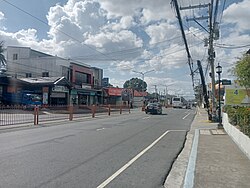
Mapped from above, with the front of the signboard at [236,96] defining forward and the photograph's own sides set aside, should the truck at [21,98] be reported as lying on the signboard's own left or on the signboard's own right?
on the signboard's own right

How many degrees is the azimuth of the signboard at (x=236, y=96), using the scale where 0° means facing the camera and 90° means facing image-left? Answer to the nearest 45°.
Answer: approximately 0°

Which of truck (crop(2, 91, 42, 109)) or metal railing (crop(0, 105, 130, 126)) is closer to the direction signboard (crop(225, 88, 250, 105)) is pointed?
the metal railing
